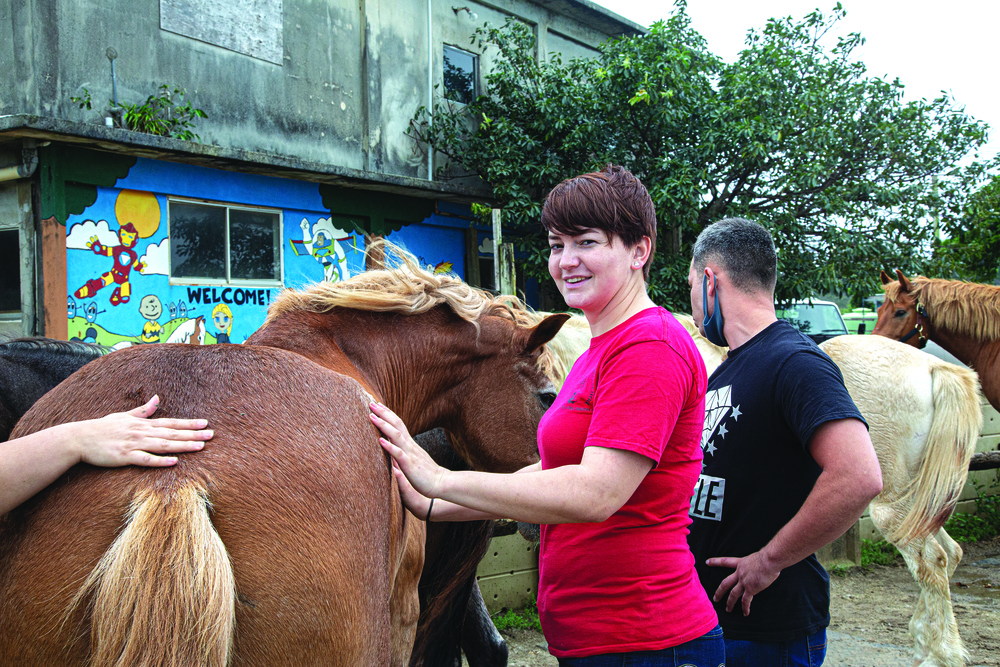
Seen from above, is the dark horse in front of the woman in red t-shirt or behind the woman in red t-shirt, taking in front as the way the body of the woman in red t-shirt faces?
in front

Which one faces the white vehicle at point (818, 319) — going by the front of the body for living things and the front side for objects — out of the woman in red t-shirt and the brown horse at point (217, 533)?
the brown horse

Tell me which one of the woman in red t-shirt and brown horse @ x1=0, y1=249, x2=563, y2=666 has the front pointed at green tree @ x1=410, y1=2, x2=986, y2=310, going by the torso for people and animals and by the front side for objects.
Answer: the brown horse

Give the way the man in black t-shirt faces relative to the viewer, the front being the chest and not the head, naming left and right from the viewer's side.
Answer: facing to the left of the viewer

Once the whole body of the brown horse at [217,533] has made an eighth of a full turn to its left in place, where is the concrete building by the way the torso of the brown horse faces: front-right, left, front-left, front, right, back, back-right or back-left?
front

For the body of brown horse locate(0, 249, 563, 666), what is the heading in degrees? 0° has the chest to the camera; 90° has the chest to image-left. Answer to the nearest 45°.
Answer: approximately 225°

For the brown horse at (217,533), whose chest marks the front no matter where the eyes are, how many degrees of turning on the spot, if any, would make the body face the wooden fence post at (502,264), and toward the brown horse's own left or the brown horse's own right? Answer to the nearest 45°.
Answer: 0° — it already faces it

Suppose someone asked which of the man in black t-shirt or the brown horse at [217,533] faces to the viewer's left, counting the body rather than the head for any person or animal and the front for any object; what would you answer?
the man in black t-shirt

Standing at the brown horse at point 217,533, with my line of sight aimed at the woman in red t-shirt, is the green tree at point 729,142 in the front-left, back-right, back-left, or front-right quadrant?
front-left

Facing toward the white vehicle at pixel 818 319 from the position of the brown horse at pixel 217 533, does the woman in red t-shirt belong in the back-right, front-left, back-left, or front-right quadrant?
front-right

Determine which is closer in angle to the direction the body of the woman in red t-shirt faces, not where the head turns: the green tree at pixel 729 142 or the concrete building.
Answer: the concrete building

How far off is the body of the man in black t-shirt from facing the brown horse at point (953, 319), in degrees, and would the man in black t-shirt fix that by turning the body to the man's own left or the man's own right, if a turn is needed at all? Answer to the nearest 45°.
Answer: approximately 90° to the man's own right

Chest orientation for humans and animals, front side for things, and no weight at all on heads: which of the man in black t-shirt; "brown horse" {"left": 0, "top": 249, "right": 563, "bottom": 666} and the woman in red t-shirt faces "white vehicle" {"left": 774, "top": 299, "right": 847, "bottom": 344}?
the brown horse

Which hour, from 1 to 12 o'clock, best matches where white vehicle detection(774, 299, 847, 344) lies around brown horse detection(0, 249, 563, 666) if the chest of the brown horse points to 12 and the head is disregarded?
The white vehicle is roughly at 12 o'clock from the brown horse.

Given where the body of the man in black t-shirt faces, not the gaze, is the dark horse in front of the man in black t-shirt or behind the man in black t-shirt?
in front
